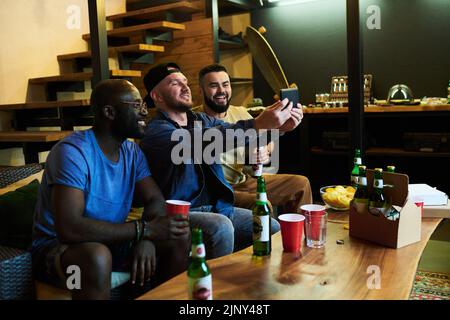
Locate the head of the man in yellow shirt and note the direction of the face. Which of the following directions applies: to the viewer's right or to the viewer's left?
to the viewer's right

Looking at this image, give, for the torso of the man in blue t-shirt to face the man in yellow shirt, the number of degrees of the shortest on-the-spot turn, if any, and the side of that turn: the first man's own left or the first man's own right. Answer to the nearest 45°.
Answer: approximately 90° to the first man's own left

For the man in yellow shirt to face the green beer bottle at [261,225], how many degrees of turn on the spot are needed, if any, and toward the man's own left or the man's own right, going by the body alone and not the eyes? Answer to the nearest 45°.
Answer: approximately 45° to the man's own right

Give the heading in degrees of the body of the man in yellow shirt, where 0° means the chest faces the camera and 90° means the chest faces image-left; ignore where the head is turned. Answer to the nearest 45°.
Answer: approximately 315°

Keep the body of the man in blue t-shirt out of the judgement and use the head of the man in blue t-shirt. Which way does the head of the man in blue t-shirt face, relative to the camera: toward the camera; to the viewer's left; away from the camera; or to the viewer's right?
to the viewer's right

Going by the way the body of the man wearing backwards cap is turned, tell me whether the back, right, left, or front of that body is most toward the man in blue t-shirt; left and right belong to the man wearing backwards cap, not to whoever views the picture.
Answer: right

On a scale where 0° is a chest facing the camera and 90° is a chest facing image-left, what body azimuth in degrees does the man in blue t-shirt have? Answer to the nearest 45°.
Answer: approximately 315°

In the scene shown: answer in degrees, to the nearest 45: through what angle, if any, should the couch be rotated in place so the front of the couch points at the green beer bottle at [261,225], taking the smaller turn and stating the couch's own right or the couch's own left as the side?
0° — it already faces it

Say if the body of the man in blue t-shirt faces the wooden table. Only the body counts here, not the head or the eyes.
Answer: yes
